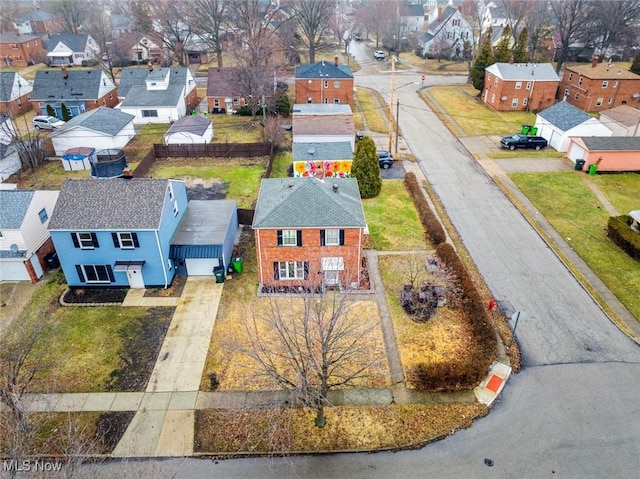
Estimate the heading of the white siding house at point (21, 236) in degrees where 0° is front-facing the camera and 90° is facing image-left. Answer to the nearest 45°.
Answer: approximately 0°

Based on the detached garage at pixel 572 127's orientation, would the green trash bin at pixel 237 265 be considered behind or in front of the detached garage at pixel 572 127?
in front

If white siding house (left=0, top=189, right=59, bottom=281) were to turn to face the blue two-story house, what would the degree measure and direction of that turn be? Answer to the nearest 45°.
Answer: approximately 45° to its left

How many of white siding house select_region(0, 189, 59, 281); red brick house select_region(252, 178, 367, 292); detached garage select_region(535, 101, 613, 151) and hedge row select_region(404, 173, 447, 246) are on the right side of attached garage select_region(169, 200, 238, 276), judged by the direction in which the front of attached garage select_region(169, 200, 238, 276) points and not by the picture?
1

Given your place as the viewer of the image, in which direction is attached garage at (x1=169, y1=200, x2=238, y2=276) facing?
facing the viewer

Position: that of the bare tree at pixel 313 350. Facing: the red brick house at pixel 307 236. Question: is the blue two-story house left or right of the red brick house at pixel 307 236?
left

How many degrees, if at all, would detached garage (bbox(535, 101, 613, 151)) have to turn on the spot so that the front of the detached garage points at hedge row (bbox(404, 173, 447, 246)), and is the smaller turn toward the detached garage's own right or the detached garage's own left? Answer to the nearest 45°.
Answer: approximately 45° to the detached garage's own left

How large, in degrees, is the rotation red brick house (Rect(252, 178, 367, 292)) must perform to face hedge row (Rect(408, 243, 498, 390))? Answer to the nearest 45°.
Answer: approximately 45° to its left

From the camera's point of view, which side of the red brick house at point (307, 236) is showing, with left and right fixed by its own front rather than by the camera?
front

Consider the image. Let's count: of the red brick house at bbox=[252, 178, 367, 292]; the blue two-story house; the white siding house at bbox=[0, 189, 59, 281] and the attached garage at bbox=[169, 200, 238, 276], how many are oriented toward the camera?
4

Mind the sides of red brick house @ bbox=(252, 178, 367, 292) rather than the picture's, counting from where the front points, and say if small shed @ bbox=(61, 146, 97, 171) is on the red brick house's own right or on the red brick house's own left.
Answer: on the red brick house's own right

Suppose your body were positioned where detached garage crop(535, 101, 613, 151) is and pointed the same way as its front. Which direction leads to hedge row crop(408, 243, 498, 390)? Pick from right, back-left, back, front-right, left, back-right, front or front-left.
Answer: front-left

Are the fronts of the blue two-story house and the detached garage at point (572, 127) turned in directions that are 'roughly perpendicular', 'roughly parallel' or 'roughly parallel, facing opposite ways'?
roughly perpendicular

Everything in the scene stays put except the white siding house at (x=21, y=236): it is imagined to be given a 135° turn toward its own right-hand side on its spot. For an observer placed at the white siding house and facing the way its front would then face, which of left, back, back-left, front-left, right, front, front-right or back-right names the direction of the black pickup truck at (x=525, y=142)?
back-right

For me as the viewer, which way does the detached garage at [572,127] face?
facing the viewer and to the left of the viewer

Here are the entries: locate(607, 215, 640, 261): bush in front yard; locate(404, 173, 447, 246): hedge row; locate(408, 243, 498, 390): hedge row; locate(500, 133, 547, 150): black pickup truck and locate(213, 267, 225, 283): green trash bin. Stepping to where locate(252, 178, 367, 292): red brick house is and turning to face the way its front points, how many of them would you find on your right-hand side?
1

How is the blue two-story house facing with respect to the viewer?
toward the camera

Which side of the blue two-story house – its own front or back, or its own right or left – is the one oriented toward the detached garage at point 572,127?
left

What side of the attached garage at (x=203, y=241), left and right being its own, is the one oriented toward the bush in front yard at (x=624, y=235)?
left

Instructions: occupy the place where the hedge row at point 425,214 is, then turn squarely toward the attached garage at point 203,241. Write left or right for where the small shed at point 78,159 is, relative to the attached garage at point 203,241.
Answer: right
